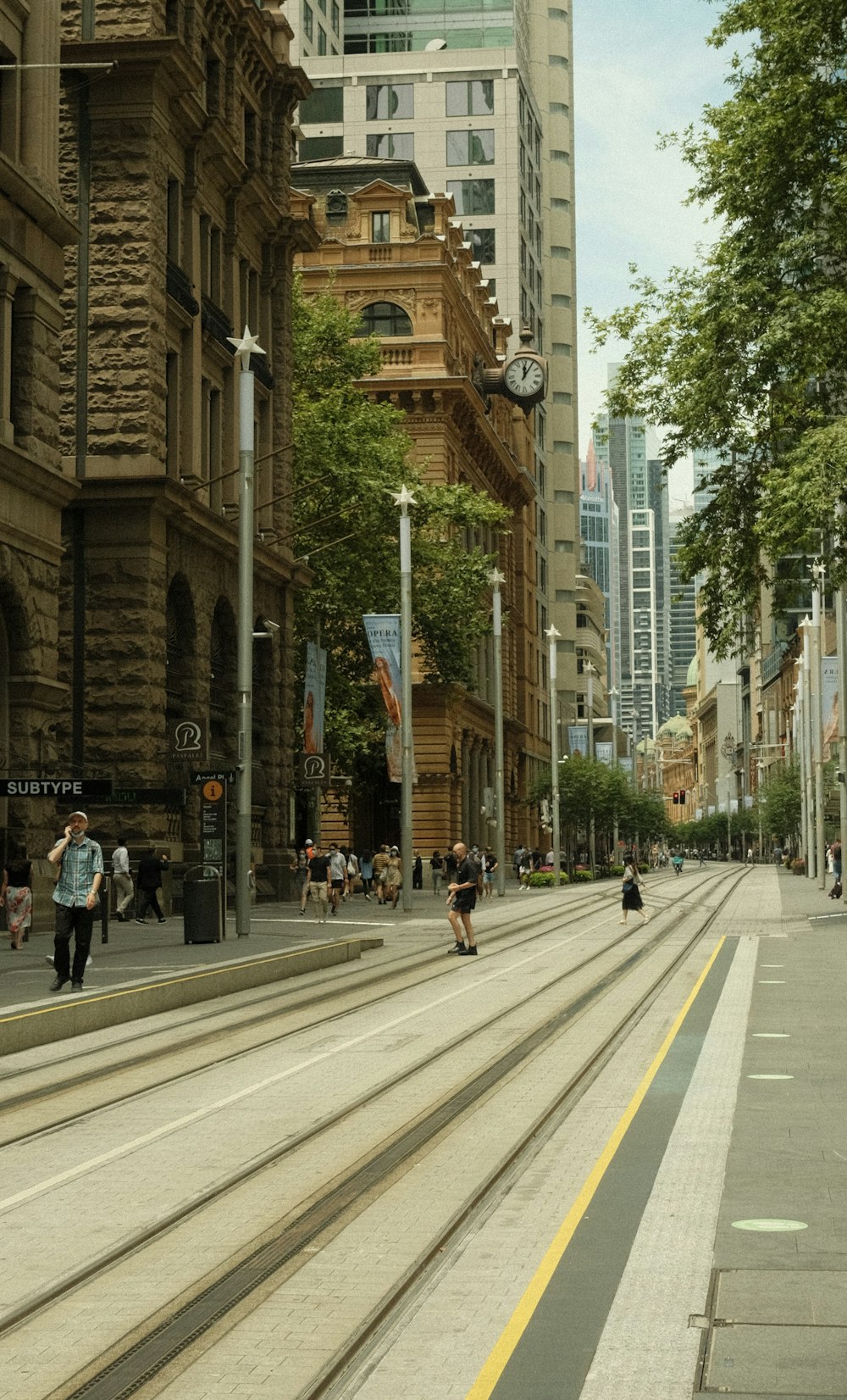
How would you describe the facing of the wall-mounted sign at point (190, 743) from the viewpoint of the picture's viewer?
facing the viewer

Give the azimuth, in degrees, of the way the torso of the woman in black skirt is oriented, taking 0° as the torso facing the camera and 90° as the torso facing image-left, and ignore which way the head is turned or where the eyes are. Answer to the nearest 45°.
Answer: approximately 90°

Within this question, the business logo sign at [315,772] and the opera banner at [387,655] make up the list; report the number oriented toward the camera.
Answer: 2

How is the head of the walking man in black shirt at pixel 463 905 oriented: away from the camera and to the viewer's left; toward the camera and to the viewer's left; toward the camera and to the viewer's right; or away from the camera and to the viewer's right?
toward the camera and to the viewer's left

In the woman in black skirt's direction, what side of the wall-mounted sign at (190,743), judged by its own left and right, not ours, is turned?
left

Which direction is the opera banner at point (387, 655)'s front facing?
toward the camera

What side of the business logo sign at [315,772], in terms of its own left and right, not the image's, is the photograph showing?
front

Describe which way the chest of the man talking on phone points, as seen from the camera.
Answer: toward the camera
